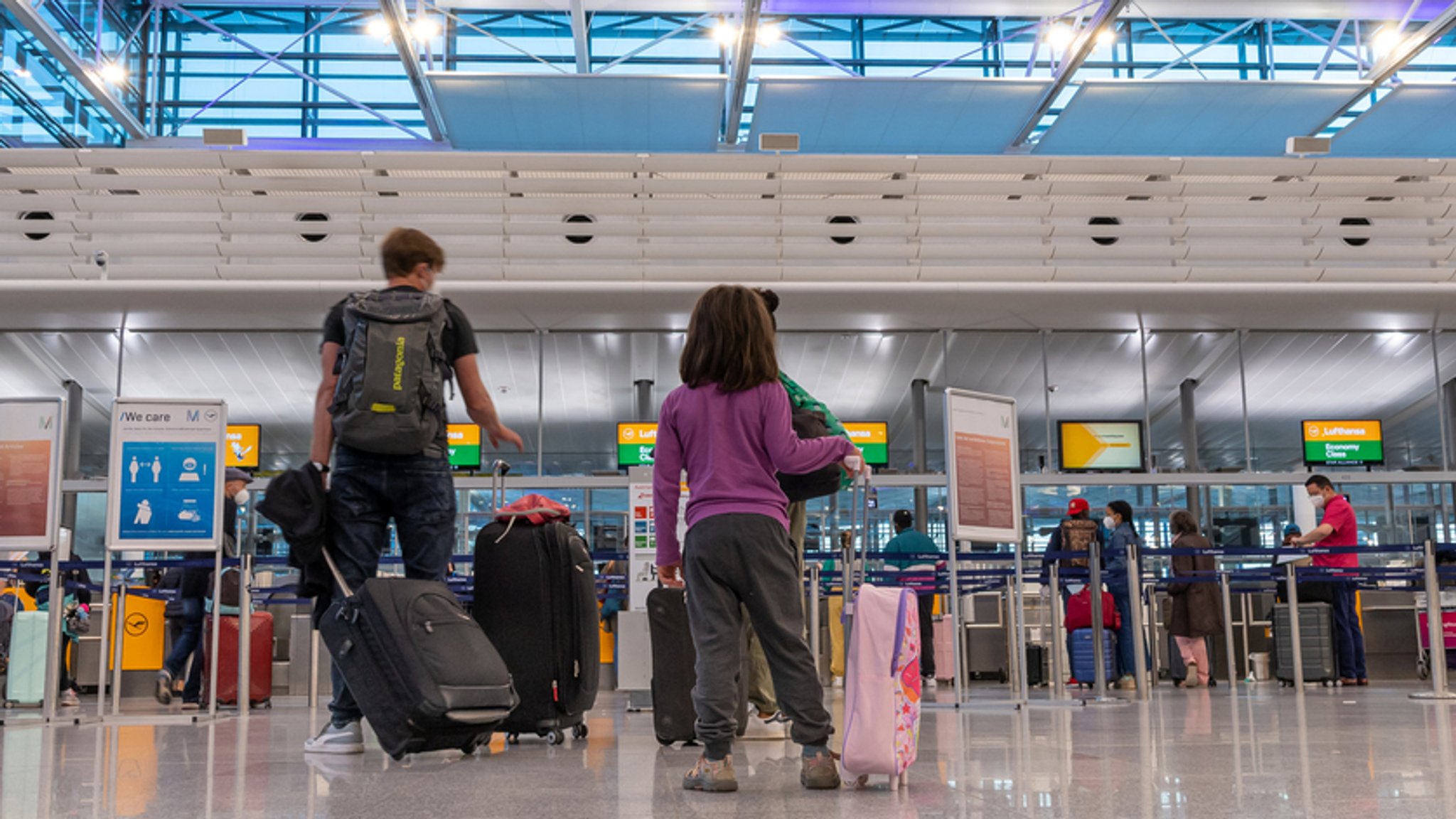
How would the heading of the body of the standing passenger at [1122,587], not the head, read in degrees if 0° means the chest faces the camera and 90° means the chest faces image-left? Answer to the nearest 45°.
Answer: approximately 90°

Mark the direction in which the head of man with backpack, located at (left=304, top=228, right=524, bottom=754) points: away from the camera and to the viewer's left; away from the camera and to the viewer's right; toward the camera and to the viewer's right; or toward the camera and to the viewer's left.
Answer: away from the camera and to the viewer's right

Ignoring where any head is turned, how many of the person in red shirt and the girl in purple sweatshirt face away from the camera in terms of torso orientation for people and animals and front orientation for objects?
1

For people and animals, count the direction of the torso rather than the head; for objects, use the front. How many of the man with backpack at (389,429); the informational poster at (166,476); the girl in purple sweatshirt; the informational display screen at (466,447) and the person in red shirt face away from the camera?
2

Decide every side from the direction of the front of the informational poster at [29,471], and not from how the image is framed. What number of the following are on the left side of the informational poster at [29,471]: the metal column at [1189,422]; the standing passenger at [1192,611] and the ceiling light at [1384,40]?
3

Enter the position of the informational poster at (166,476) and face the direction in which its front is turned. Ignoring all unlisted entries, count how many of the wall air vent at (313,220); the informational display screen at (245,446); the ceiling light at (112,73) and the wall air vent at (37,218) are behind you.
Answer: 4

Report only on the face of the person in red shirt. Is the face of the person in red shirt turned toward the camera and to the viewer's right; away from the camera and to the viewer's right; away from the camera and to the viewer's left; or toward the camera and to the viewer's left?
toward the camera and to the viewer's left

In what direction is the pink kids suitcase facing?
to the viewer's right

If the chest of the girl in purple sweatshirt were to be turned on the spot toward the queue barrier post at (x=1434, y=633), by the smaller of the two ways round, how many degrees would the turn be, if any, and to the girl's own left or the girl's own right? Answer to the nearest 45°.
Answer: approximately 45° to the girl's own right

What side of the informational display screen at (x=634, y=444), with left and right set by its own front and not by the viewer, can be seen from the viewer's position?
front

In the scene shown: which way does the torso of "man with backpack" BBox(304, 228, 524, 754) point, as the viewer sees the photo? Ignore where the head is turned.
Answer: away from the camera

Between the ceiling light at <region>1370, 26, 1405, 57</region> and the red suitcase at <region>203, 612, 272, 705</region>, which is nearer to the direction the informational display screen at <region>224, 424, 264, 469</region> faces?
the red suitcase

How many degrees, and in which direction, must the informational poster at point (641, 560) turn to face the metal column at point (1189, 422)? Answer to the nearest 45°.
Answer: approximately 135° to its left

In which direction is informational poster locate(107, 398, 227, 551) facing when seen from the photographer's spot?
facing the viewer

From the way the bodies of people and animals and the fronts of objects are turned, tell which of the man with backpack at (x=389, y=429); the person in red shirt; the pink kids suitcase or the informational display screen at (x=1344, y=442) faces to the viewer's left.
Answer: the person in red shirt

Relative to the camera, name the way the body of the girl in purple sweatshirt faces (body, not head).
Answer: away from the camera

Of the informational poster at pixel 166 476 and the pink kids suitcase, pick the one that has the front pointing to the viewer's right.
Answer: the pink kids suitcase

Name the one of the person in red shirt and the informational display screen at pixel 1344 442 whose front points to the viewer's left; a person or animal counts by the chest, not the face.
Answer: the person in red shirt

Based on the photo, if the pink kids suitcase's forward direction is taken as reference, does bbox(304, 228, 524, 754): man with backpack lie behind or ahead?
behind
